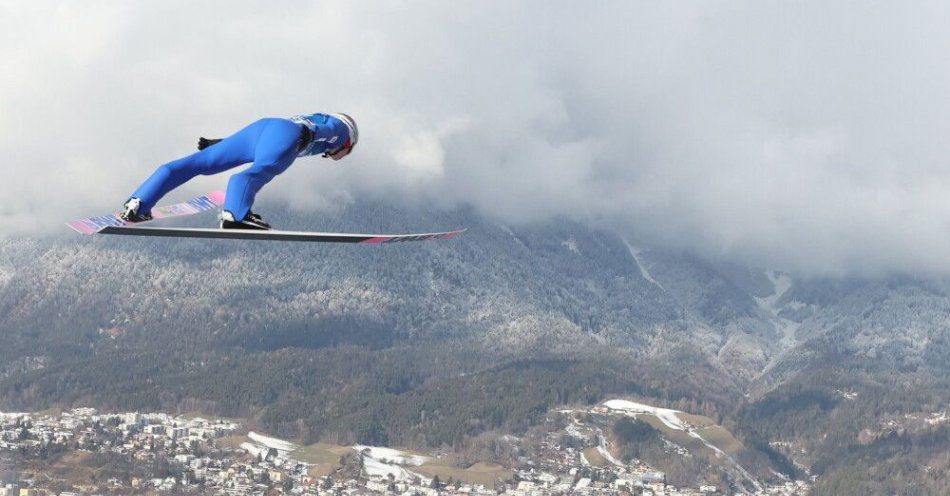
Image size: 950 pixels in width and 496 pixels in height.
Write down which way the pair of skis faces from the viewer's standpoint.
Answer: facing to the right of the viewer
